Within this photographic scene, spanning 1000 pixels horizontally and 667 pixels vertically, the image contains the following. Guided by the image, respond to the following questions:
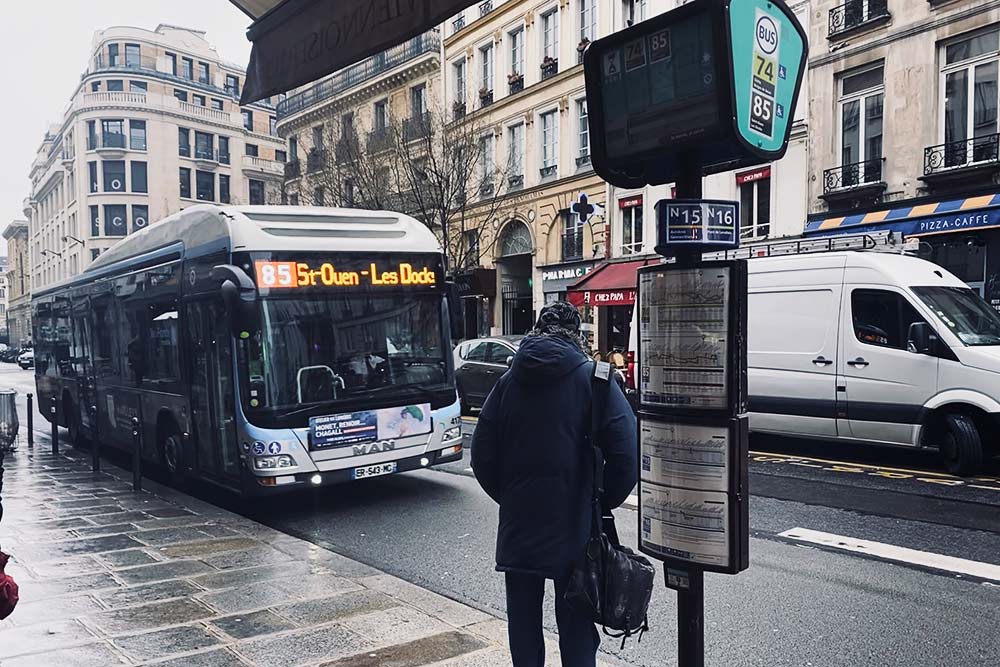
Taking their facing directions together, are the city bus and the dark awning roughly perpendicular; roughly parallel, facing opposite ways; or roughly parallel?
roughly perpendicular

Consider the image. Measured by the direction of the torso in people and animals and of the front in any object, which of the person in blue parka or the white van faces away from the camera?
the person in blue parka

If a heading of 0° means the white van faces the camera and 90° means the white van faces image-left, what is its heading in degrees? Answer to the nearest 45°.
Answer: approximately 315°

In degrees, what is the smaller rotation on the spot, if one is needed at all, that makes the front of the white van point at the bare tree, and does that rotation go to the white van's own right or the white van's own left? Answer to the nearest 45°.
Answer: approximately 180°

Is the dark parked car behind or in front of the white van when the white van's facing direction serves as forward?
behind

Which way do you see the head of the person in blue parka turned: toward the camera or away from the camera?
away from the camera

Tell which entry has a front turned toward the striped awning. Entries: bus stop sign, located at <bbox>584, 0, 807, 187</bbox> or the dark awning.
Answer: the dark awning

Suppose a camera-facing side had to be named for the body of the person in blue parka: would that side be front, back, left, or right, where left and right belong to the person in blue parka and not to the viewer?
back

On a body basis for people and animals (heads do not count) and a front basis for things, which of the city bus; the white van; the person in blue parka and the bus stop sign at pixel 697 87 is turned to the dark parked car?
the person in blue parka
